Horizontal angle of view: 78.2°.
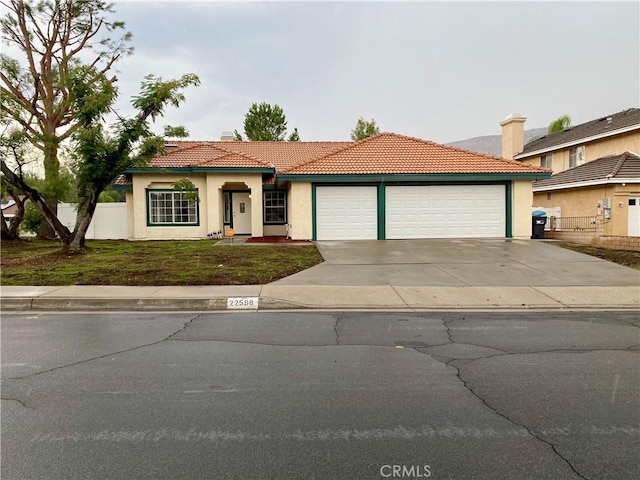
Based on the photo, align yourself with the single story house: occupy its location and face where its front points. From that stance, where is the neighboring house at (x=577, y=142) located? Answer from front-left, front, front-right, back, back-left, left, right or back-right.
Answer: back-left

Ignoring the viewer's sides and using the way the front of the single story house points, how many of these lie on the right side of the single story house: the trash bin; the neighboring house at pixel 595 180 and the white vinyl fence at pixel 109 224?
1

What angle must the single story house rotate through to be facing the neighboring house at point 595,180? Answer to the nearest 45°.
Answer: approximately 135° to its left

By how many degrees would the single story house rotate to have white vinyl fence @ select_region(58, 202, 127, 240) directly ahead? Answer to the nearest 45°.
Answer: approximately 90° to its right

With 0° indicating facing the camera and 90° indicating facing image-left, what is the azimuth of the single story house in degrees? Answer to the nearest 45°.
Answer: approximately 0°

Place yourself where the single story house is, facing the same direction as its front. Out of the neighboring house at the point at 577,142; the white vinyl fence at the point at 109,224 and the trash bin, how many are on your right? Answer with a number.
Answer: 1

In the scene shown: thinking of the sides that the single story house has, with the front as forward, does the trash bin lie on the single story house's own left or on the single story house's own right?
on the single story house's own left
